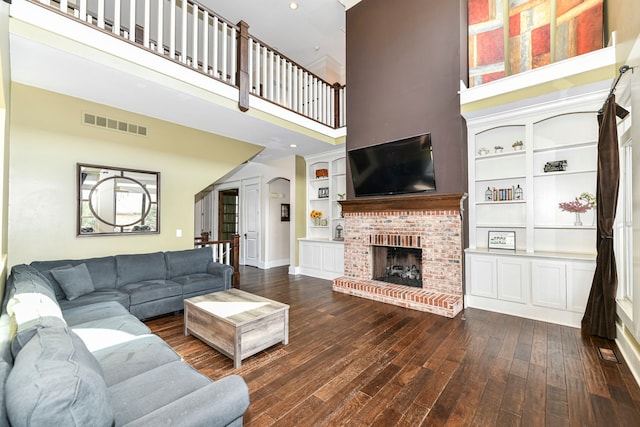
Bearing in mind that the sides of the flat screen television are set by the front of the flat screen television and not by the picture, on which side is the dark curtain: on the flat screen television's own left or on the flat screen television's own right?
on the flat screen television's own left

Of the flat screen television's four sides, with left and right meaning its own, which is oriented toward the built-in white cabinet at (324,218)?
right

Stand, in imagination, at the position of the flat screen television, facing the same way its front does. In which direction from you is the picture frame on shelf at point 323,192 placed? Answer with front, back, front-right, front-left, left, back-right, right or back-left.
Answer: right

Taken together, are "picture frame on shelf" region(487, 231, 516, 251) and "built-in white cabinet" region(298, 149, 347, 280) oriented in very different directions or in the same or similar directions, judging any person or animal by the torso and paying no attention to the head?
same or similar directions

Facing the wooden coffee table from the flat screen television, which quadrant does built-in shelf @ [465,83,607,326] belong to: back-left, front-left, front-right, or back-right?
back-left

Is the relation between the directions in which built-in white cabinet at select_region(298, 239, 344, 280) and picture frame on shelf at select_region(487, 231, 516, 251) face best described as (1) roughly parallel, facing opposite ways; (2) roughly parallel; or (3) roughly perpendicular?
roughly parallel

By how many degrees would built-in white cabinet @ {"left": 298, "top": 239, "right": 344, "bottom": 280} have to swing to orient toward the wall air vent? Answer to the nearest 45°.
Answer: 0° — it already faces it

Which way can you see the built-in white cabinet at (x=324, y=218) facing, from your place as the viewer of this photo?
facing the viewer and to the left of the viewer

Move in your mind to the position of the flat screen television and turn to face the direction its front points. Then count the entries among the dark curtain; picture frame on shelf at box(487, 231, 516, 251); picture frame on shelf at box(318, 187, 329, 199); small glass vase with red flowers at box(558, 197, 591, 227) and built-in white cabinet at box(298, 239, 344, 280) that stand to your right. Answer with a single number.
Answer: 2

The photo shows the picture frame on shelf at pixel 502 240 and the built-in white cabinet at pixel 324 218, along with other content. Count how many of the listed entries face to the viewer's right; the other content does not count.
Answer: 0

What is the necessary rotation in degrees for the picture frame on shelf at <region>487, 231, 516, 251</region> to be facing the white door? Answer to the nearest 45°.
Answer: approximately 90° to its right

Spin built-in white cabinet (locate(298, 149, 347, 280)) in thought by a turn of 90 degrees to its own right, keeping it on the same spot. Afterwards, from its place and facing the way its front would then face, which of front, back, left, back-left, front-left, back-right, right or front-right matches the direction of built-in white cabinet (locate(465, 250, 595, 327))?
back

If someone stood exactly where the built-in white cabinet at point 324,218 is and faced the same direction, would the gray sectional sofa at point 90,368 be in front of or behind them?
in front

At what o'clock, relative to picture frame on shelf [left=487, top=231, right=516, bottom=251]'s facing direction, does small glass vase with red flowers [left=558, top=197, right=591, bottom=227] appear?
The small glass vase with red flowers is roughly at 9 o'clock from the picture frame on shelf.

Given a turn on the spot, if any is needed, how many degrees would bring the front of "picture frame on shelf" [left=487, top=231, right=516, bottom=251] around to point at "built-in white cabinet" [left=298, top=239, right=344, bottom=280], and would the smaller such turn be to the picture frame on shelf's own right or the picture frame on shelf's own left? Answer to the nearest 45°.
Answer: approximately 90° to the picture frame on shelf's own right

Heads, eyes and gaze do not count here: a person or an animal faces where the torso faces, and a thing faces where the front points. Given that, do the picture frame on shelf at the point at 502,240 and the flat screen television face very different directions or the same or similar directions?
same or similar directions

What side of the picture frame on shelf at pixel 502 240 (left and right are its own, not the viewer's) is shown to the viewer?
front

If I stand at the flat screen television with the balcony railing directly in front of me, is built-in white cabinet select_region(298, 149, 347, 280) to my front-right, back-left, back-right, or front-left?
front-right

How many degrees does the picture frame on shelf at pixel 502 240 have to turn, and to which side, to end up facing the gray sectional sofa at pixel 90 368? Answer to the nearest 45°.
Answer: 0° — it already faces it

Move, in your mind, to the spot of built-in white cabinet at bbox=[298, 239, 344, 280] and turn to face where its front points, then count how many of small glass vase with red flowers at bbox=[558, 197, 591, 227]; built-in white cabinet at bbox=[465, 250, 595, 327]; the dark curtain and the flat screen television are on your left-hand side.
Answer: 4
